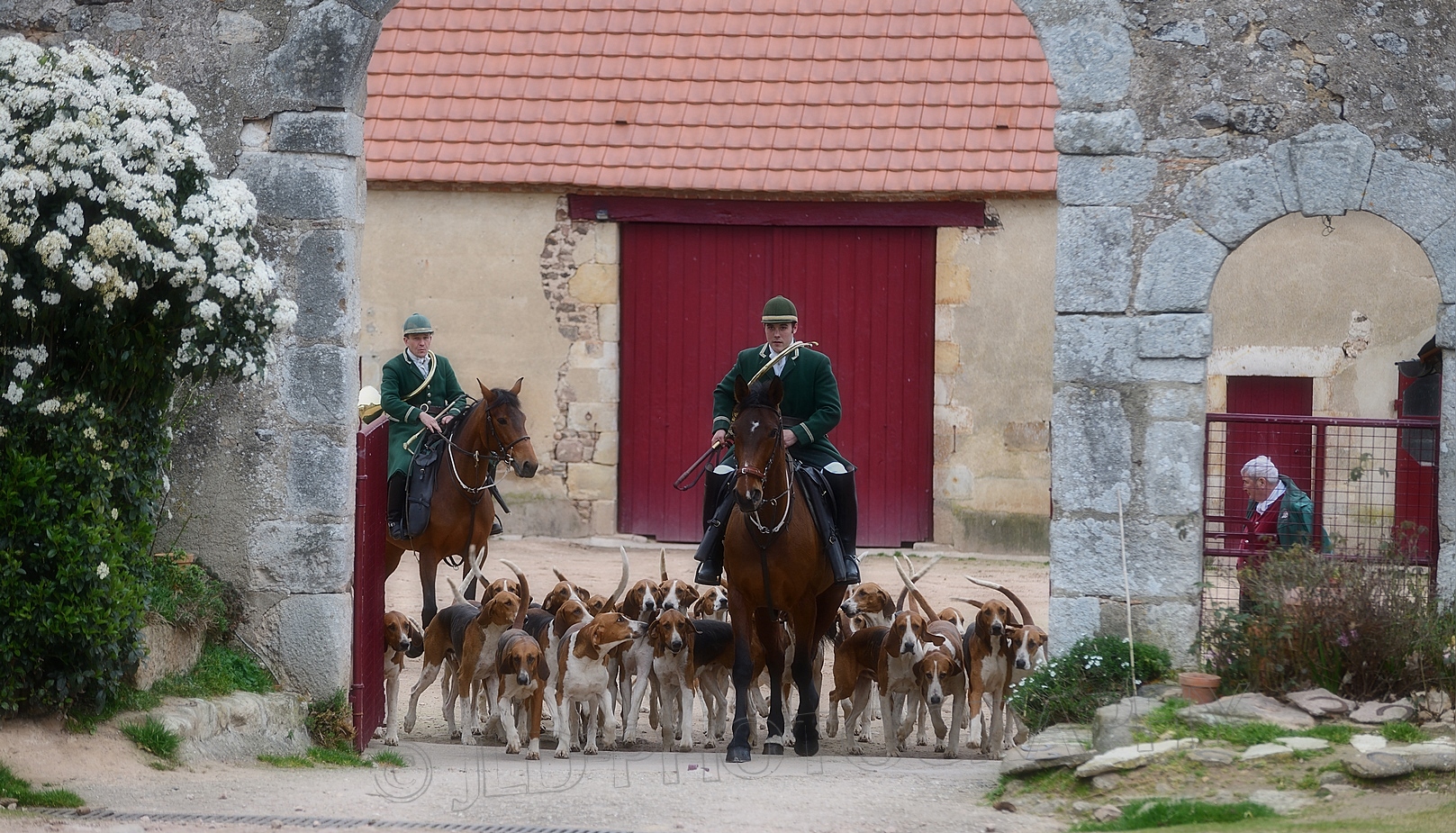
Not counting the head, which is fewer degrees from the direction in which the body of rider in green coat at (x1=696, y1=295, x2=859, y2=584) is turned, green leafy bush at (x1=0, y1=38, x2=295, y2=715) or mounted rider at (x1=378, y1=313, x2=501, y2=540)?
the green leafy bush

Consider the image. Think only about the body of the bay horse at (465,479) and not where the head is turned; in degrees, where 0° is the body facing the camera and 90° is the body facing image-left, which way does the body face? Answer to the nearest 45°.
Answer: approximately 315°

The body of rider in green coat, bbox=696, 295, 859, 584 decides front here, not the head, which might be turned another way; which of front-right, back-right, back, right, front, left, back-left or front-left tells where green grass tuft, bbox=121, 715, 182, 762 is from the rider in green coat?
front-right

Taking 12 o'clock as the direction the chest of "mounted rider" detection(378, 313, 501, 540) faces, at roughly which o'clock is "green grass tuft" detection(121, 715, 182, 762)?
The green grass tuft is roughly at 2 o'clock from the mounted rider.

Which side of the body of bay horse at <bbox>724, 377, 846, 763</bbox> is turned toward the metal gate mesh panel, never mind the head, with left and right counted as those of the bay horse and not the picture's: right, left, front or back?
left

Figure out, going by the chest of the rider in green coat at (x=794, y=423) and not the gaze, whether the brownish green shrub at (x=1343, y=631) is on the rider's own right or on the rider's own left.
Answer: on the rider's own left

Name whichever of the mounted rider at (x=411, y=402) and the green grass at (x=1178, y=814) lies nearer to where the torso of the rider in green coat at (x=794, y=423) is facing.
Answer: the green grass

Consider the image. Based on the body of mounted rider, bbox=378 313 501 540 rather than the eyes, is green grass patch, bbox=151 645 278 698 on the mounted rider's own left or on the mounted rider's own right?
on the mounted rider's own right

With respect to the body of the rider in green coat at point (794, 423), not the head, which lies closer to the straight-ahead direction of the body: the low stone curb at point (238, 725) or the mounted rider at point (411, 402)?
the low stone curb
